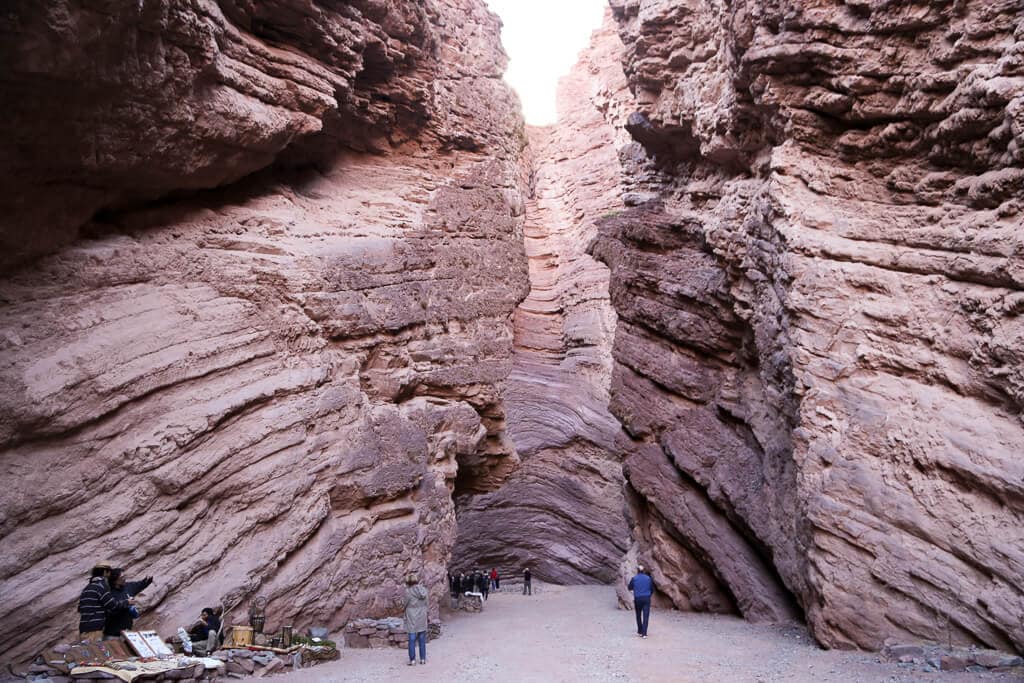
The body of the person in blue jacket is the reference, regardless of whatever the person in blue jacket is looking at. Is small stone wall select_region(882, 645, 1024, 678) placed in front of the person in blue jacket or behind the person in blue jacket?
behind

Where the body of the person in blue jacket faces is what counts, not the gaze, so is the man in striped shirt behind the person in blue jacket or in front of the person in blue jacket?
behind

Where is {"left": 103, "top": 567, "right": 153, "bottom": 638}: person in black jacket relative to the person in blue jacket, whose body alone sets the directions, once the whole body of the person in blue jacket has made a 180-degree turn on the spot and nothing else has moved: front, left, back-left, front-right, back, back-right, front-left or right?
front-right

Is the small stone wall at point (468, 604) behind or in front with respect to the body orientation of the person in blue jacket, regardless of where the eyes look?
in front

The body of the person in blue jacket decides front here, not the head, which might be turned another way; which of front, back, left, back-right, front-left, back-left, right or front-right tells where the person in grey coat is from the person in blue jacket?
back-left

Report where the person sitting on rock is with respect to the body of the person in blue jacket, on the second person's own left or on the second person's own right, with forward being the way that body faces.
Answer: on the second person's own left

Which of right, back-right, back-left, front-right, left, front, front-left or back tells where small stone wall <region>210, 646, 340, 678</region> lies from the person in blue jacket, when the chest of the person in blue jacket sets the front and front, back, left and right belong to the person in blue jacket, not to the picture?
back-left

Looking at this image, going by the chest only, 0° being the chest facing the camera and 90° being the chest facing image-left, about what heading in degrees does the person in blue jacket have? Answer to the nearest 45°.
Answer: approximately 180°

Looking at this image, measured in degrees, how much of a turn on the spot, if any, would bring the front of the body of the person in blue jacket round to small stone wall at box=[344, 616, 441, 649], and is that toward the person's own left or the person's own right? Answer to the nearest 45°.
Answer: approximately 90° to the person's own left
